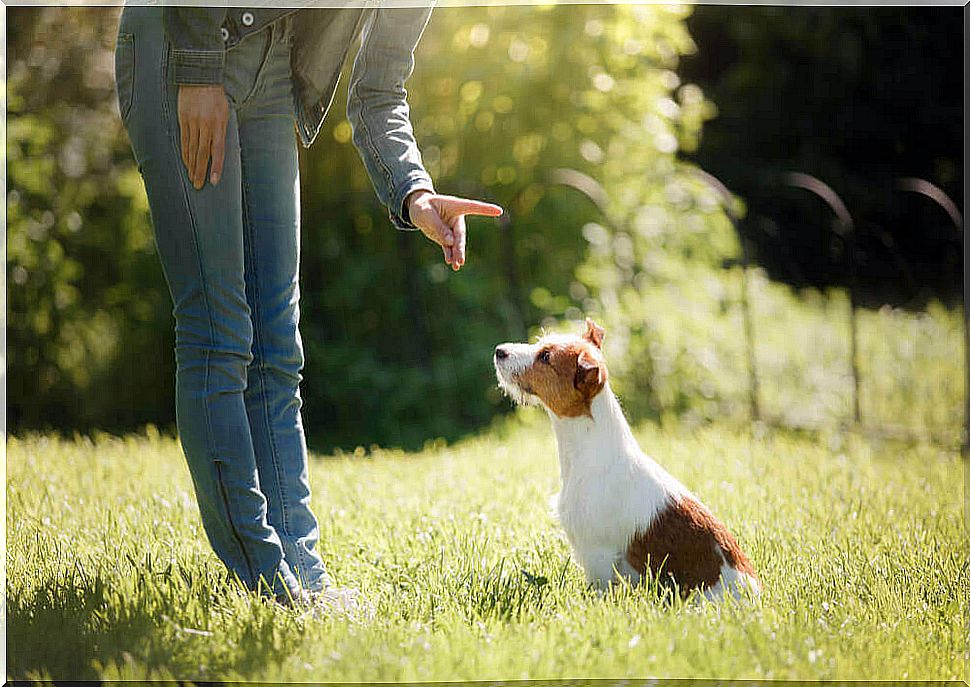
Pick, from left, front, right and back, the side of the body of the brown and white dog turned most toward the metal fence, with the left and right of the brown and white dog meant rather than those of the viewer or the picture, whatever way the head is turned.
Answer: right

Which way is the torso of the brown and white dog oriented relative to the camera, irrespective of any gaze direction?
to the viewer's left

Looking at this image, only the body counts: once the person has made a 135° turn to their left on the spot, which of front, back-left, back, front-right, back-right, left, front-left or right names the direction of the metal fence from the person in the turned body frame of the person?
front-right

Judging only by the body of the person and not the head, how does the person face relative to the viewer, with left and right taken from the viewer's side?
facing the viewer and to the right of the viewer
